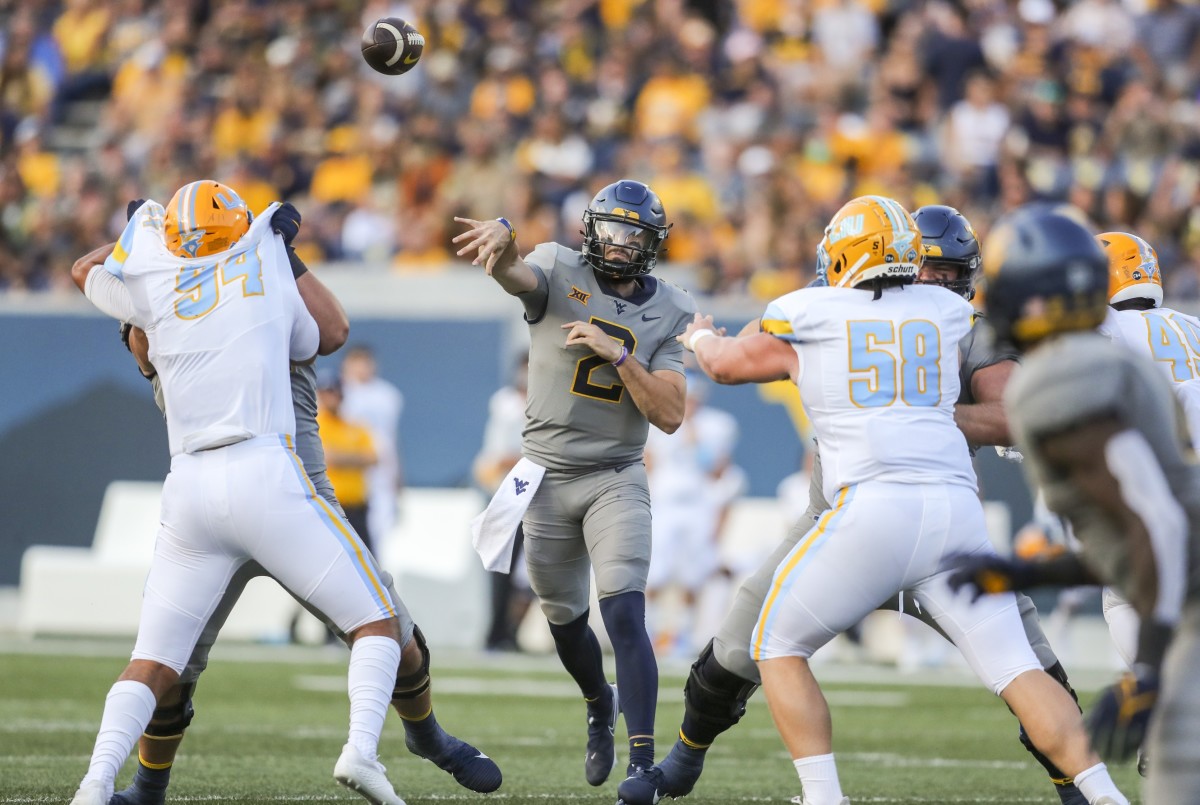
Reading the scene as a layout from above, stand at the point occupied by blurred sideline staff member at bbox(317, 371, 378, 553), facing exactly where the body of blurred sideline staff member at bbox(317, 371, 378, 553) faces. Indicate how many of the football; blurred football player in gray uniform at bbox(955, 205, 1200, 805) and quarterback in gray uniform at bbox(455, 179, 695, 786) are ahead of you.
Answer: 3

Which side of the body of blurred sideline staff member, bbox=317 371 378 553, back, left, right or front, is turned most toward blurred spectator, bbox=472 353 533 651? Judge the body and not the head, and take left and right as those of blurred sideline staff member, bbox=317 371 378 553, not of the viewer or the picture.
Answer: left

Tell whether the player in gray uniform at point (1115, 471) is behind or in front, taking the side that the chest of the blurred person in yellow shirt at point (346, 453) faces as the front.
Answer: in front

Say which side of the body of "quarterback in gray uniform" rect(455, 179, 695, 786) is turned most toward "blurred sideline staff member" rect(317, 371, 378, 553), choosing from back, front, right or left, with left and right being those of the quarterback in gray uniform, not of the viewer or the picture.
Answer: back

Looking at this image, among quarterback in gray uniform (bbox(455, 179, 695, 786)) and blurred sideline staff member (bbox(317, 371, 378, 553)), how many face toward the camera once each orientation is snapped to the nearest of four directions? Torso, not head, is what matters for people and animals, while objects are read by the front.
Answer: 2

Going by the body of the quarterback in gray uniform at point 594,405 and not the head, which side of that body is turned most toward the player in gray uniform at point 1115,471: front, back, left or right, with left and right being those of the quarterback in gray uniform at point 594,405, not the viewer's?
front

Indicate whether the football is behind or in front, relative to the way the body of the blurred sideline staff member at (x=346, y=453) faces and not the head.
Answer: in front

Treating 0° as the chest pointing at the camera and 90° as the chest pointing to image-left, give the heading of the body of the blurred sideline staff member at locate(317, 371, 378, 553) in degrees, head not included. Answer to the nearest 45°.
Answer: approximately 0°
